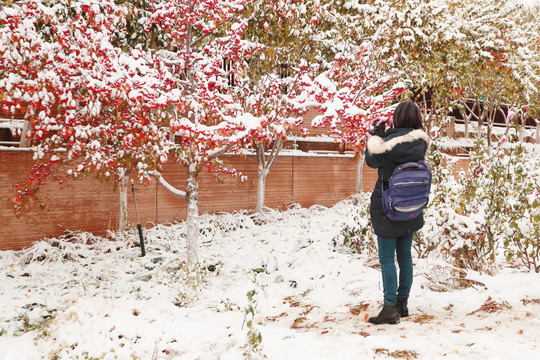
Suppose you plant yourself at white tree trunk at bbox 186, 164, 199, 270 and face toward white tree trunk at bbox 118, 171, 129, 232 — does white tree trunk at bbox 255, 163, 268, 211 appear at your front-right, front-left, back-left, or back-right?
front-right

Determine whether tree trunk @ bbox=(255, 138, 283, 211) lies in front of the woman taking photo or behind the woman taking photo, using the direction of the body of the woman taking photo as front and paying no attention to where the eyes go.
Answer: in front

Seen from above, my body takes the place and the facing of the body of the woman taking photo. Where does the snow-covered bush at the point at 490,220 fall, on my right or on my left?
on my right

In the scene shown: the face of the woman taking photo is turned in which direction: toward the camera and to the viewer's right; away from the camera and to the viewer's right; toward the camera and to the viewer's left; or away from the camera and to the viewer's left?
away from the camera and to the viewer's left

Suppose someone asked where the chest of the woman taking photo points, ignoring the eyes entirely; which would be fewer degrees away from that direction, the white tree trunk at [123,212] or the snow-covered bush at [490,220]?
the white tree trunk

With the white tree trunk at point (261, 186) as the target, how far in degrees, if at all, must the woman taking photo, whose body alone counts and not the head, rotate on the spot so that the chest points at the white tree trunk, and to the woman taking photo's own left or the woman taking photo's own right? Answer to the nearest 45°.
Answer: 0° — they already face it

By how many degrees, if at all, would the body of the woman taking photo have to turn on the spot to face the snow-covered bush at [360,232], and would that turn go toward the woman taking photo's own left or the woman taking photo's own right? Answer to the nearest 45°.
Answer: approximately 45° to the woman taking photo's own right

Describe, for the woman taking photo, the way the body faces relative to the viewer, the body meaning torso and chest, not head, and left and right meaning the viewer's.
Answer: facing away from the viewer and to the left of the viewer
